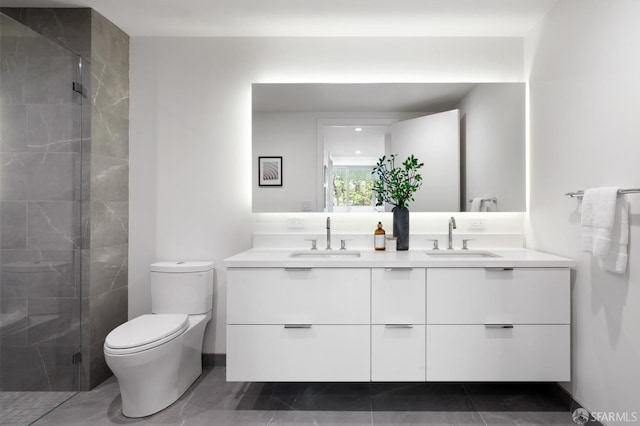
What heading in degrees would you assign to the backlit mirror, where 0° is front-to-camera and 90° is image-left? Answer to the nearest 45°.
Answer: approximately 0°

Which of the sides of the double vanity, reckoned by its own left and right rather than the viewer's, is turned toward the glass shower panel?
right

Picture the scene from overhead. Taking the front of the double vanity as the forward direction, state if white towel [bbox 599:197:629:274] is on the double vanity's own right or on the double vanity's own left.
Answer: on the double vanity's own left

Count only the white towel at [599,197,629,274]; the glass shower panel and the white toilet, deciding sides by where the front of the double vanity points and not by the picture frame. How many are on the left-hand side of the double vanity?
1

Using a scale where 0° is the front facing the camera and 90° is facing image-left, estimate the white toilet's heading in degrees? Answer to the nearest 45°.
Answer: approximately 45°

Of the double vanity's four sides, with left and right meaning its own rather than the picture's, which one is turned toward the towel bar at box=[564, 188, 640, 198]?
left

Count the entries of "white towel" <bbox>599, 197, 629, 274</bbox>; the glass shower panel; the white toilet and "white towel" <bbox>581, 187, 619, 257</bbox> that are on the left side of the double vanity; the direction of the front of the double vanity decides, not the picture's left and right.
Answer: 2

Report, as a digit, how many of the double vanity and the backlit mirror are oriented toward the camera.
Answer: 2

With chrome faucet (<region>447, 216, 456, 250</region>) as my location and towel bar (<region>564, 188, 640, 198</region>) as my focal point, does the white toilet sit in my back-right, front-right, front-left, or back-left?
back-right

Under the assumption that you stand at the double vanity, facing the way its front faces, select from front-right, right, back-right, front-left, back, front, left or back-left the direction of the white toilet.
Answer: right

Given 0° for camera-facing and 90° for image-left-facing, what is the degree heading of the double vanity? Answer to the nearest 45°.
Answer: approximately 0°

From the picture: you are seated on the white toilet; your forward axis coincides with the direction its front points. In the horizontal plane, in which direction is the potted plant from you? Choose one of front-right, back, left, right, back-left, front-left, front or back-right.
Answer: back-left
